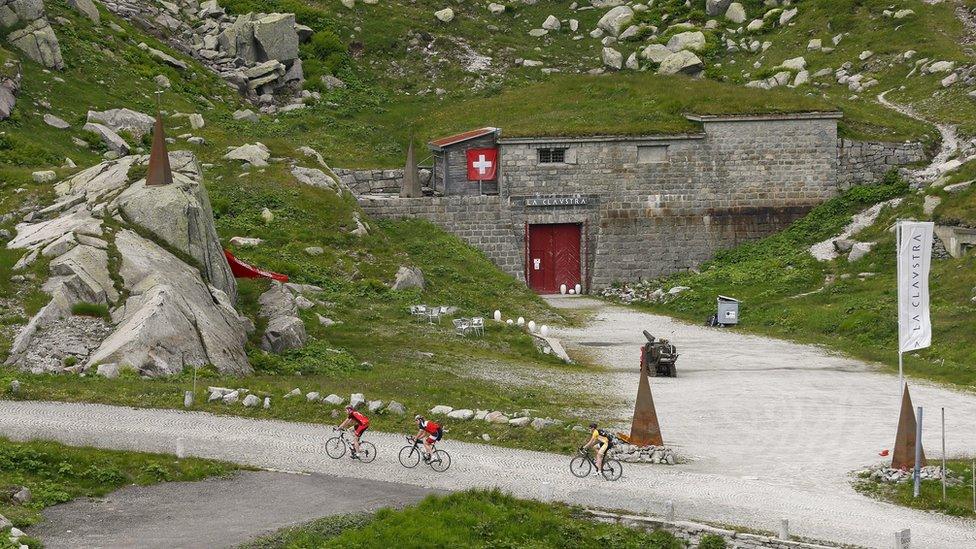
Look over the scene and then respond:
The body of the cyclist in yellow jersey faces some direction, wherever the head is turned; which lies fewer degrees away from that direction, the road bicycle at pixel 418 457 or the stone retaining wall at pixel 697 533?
the road bicycle

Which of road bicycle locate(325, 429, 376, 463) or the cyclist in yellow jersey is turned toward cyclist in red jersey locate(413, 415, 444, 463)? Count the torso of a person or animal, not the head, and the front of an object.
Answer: the cyclist in yellow jersey

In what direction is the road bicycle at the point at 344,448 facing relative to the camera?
to the viewer's left

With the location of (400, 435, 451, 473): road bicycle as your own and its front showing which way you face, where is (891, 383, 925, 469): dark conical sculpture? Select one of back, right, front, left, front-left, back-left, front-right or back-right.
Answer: back

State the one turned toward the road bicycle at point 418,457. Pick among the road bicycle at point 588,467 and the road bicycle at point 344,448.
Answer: the road bicycle at point 588,467

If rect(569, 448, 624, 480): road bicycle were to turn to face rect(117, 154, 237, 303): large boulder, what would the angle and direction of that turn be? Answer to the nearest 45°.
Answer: approximately 45° to its right

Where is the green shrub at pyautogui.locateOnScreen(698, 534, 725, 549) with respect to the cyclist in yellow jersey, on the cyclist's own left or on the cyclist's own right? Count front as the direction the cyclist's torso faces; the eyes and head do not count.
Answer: on the cyclist's own left

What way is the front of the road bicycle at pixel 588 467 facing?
to the viewer's left

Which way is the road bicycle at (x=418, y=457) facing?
to the viewer's left

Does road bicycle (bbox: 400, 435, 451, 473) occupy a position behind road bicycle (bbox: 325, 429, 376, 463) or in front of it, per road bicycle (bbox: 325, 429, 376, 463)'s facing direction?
behind

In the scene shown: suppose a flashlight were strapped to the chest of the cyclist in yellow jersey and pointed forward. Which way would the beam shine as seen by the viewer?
to the viewer's left

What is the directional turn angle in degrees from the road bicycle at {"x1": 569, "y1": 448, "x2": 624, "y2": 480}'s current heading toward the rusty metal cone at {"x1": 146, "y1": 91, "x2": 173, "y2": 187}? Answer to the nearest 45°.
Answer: approximately 45° to its right

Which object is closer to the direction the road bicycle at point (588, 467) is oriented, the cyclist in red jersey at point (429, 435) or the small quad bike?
the cyclist in red jersey
